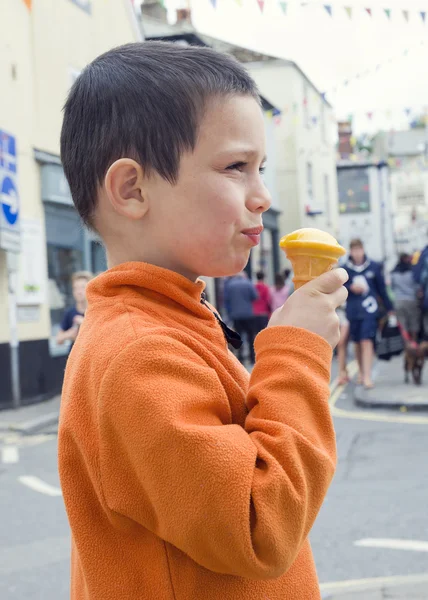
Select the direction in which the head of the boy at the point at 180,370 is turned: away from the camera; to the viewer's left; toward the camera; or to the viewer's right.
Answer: to the viewer's right

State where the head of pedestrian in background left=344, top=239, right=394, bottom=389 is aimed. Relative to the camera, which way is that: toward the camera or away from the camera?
toward the camera

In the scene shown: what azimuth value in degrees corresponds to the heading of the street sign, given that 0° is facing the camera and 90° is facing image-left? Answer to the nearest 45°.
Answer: approximately 315°

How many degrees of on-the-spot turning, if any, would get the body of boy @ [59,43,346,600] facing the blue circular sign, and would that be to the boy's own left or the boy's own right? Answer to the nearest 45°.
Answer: approximately 90° to the boy's own left

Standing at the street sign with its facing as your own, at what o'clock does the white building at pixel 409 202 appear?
The white building is roughly at 9 o'clock from the street sign.

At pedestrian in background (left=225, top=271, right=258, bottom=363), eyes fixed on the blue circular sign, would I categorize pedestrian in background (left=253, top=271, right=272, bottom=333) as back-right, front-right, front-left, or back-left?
back-right

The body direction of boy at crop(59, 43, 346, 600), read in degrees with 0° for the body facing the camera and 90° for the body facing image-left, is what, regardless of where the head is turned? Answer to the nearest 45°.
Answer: approximately 270°

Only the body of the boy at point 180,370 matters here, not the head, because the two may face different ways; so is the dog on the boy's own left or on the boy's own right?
on the boy's own left

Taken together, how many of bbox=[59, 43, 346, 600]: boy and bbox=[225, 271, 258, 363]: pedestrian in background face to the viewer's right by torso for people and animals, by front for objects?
1

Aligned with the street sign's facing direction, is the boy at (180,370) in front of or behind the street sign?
in front

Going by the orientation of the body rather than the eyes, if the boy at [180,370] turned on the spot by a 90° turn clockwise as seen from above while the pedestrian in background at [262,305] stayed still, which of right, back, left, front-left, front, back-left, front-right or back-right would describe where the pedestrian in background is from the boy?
back
